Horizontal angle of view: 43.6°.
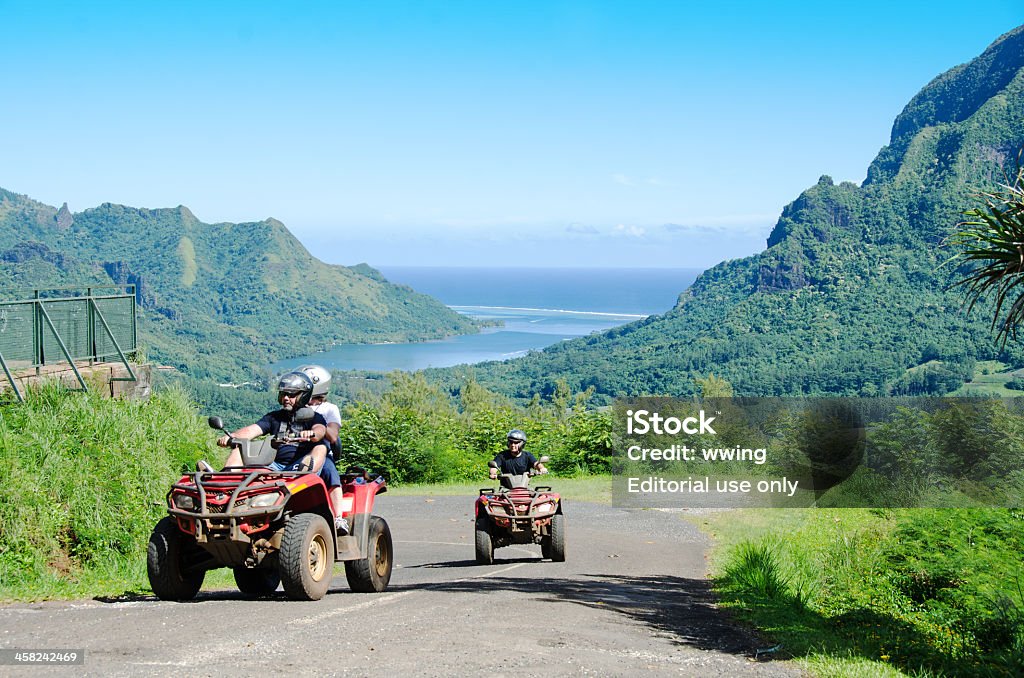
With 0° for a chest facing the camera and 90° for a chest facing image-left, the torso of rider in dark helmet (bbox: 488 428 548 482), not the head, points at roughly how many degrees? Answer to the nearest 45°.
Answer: approximately 0°

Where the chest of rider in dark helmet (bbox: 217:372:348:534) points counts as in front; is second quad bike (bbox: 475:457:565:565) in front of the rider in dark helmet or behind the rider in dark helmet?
behind

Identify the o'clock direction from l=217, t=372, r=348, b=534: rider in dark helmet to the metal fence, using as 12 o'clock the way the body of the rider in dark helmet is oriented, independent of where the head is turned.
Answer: The metal fence is roughly at 4 o'clock from the rider in dark helmet.

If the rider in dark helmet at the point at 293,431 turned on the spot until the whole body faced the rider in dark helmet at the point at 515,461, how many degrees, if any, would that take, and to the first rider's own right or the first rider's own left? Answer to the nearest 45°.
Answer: approximately 180°

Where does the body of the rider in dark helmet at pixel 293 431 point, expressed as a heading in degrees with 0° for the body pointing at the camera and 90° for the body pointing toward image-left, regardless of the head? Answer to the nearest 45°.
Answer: approximately 45°
